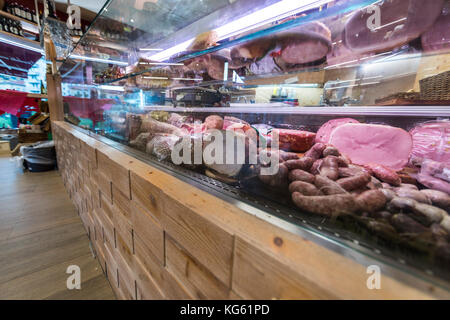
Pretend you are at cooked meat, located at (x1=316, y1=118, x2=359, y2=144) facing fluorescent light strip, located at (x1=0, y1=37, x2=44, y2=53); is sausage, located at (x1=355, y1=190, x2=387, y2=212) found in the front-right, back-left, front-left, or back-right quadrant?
back-left

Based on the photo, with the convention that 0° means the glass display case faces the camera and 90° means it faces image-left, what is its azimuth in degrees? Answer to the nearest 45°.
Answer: approximately 45°

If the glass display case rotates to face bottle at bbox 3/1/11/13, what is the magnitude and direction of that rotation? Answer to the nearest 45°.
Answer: approximately 90° to its right

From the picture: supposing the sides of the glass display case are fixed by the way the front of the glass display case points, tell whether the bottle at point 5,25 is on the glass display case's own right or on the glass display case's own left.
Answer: on the glass display case's own right

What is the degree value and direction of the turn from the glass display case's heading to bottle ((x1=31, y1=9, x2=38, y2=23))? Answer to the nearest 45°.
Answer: approximately 90° to its right

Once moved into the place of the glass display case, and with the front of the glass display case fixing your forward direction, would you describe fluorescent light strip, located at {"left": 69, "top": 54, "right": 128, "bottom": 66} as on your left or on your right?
on your right

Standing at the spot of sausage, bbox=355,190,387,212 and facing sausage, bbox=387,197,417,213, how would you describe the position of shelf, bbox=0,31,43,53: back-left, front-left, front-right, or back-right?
back-left
